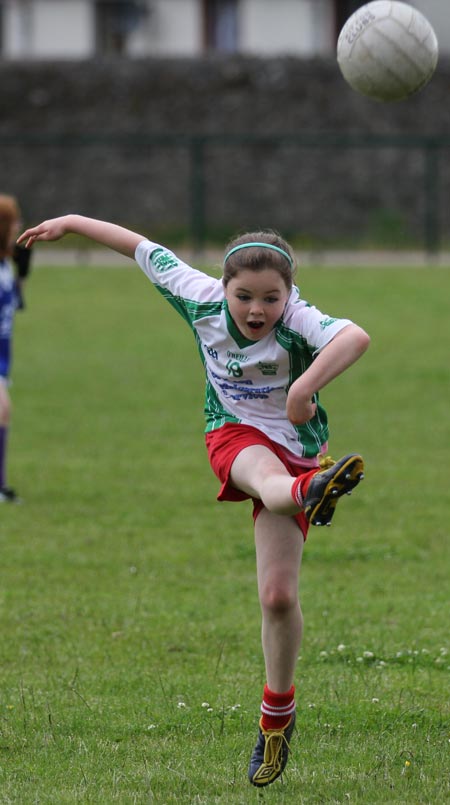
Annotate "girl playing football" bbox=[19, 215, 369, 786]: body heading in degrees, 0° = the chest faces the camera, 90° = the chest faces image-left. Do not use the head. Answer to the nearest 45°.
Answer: approximately 0°

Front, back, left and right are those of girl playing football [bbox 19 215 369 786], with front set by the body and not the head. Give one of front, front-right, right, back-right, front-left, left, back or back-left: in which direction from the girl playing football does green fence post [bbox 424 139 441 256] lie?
back

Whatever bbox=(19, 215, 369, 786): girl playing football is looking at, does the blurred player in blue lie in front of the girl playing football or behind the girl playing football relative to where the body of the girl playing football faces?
behind

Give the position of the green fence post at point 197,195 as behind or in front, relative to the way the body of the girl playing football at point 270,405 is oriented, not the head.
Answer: behind
